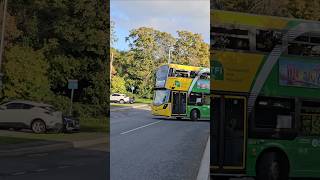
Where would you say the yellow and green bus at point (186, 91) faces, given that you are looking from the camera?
facing the viewer and to the left of the viewer

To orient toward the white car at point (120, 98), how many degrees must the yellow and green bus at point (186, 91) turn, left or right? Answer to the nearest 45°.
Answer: approximately 45° to its right
